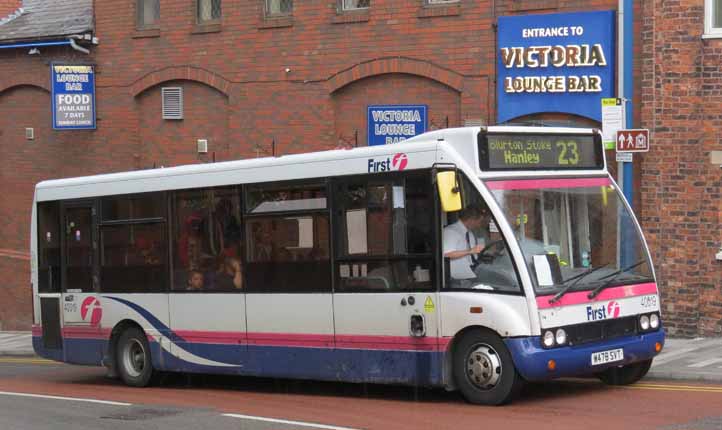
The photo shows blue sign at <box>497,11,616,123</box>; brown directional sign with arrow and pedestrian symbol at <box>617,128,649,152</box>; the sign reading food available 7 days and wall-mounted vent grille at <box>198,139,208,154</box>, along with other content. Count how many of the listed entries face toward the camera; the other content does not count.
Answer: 4

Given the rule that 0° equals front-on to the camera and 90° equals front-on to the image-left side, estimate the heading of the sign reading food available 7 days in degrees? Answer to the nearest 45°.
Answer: approximately 0°

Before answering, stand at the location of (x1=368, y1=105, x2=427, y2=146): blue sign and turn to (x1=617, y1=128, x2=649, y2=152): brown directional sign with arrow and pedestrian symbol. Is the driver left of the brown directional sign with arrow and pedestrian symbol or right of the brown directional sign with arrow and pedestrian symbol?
right

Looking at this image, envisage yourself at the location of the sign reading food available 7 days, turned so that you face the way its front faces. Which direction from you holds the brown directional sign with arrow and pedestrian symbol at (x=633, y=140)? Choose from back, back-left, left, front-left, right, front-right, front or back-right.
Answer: front-left

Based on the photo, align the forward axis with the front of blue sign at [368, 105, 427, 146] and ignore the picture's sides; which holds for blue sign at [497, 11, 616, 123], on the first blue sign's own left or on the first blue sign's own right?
on the first blue sign's own left

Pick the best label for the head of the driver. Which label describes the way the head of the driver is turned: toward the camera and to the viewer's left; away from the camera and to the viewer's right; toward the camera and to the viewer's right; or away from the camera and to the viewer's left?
toward the camera and to the viewer's right

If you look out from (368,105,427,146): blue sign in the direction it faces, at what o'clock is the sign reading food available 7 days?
The sign reading food available 7 days is roughly at 4 o'clock from the blue sign.

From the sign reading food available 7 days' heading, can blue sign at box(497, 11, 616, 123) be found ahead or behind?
ahead

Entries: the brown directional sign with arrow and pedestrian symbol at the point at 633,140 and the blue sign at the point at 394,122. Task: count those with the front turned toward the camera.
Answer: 2

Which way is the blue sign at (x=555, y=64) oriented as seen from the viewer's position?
toward the camera

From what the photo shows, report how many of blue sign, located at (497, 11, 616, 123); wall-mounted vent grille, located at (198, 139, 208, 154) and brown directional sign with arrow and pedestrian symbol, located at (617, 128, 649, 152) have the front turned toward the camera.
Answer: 3

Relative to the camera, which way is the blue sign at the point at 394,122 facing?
toward the camera

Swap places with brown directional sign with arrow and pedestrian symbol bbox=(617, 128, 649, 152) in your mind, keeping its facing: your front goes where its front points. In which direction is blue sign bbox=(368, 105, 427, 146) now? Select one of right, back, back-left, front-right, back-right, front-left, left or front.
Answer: back-right

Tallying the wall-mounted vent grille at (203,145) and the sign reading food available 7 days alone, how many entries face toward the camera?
2
